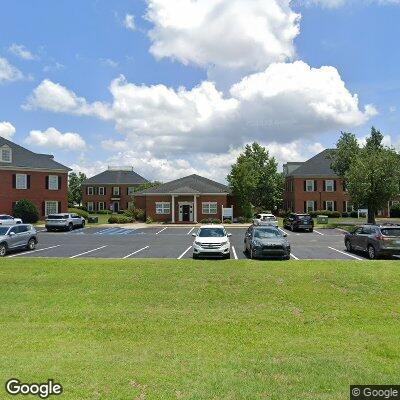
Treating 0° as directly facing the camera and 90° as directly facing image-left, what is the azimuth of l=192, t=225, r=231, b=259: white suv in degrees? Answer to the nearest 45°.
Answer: approximately 0°

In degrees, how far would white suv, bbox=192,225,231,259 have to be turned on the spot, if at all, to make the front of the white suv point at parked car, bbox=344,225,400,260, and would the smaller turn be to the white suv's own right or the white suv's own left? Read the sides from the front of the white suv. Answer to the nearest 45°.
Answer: approximately 90° to the white suv's own left

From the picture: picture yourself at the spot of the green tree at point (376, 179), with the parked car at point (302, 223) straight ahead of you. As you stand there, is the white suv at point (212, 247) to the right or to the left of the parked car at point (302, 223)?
left

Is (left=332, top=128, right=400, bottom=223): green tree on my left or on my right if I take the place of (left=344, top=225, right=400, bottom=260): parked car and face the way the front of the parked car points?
on my right

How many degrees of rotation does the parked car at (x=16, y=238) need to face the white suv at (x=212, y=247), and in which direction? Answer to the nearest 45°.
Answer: approximately 90° to its left
